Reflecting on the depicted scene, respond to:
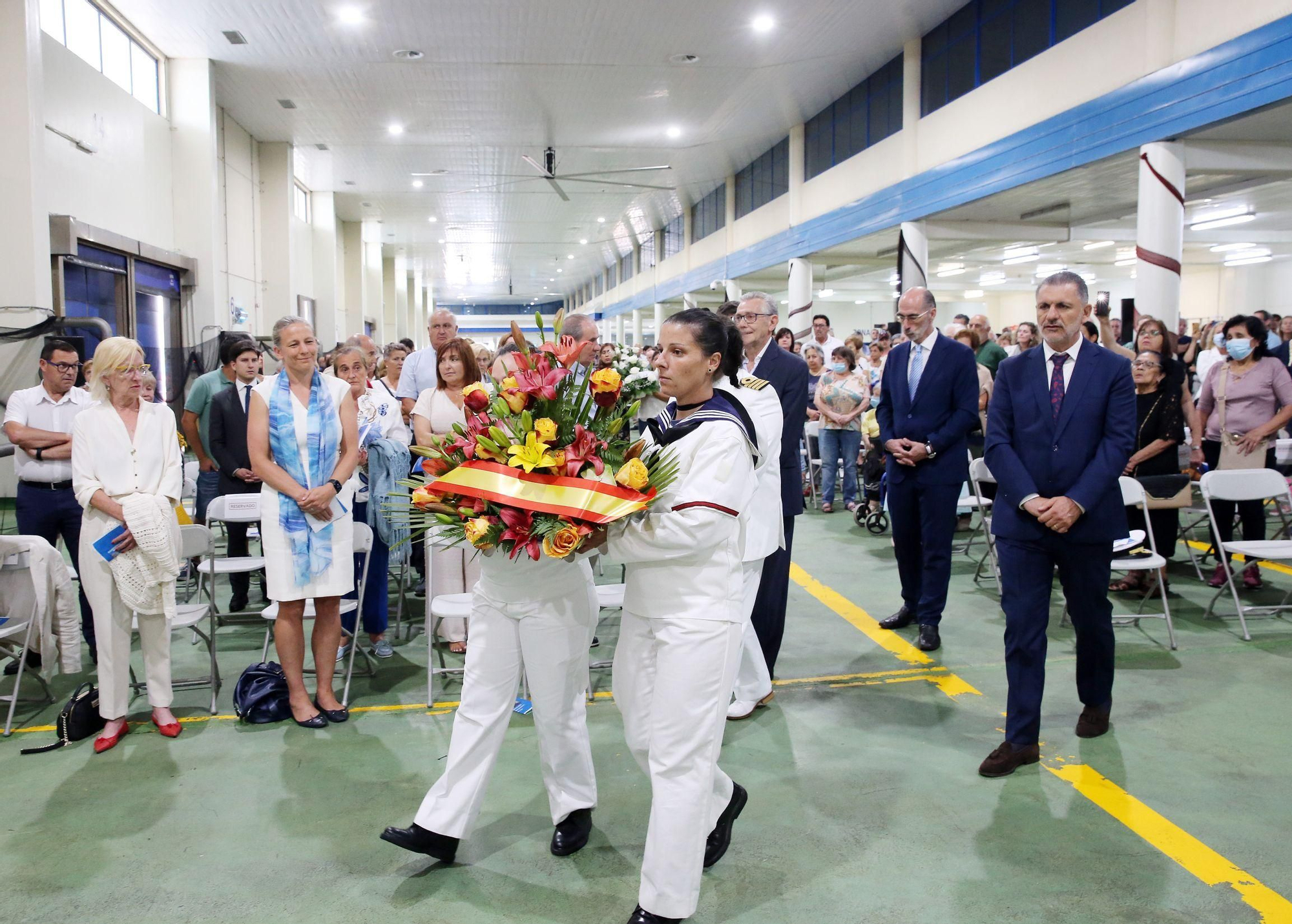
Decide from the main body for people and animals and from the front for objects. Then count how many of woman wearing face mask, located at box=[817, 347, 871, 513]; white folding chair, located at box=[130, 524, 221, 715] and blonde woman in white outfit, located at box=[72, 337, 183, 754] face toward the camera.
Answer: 3

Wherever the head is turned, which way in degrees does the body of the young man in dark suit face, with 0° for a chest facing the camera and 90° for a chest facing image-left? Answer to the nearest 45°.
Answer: approximately 315°

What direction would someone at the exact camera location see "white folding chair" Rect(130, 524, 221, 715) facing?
facing the viewer

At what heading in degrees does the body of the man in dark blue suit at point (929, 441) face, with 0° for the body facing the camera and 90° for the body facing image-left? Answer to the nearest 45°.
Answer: approximately 45°

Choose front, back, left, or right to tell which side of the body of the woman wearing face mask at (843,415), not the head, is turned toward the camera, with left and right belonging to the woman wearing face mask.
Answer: front

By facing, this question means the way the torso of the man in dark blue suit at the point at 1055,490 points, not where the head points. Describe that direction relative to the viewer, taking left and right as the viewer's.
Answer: facing the viewer and to the left of the viewer

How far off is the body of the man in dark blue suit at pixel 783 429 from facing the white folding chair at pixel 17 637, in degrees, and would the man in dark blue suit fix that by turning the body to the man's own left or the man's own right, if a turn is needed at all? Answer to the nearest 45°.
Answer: approximately 45° to the man's own right

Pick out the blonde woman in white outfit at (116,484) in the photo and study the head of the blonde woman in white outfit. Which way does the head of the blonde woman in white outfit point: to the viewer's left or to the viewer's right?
to the viewer's right

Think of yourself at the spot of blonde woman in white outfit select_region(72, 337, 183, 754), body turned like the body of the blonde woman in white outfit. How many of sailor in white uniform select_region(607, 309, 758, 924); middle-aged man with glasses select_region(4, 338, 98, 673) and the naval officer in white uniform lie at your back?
1

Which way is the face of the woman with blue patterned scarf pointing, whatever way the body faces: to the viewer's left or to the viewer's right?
to the viewer's right

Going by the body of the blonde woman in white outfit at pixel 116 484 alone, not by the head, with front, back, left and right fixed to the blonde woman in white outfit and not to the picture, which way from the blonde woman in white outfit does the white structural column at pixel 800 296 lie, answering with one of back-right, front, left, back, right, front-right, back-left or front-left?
back-left

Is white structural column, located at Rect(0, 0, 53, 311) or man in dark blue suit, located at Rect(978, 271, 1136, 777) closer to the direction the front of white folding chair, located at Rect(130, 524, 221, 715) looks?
the man in dark blue suit

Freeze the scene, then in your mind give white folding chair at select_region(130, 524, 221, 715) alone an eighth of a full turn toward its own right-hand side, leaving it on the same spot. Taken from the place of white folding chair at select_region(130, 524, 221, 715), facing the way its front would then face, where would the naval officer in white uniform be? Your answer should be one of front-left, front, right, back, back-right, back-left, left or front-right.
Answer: left

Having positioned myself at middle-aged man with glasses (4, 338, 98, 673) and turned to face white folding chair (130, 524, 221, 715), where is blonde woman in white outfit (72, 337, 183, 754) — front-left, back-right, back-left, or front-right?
front-right

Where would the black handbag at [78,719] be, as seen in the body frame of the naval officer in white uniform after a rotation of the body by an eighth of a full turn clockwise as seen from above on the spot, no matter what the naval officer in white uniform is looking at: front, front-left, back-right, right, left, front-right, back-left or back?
front
